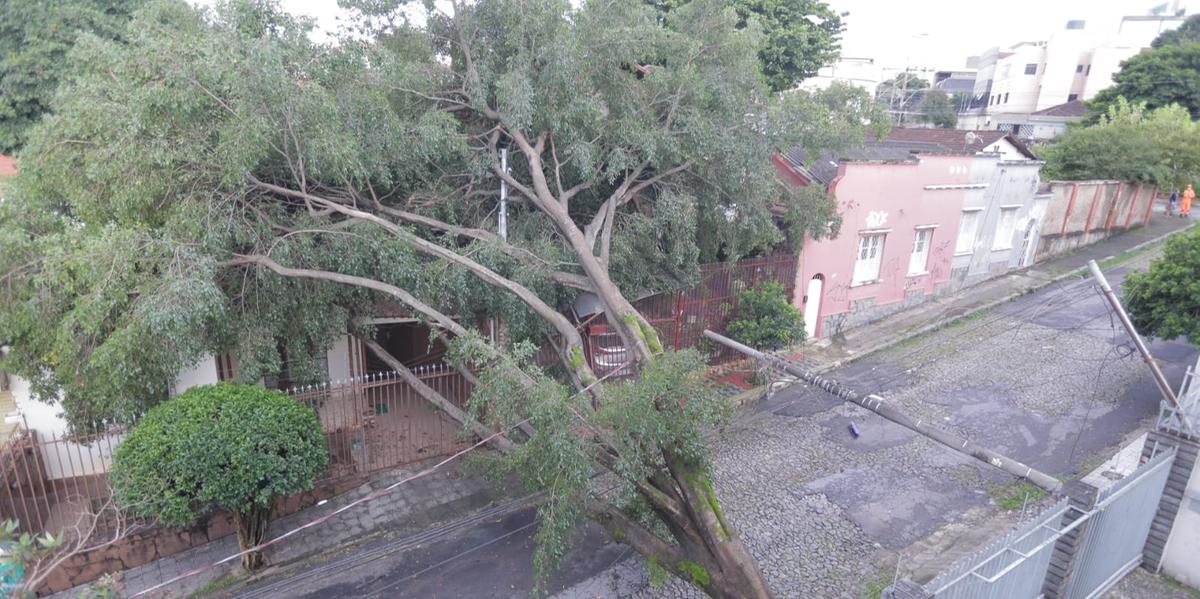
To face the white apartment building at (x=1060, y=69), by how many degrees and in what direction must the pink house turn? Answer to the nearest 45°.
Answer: approximately 135° to its left

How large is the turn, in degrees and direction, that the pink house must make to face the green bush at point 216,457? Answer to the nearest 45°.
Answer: approximately 90° to its right

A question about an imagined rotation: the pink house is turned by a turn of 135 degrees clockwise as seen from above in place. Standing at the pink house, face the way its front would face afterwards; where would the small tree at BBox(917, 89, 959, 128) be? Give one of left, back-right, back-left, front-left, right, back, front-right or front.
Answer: right

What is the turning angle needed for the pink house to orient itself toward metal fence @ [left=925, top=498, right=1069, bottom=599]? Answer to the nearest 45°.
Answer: approximately 45° to its right

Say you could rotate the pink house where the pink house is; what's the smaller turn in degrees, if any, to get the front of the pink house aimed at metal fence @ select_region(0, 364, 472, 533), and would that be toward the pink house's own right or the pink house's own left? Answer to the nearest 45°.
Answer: approximately 90° to the pink house's own right

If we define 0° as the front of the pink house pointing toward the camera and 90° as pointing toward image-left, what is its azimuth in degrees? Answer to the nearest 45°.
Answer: approximately 315°

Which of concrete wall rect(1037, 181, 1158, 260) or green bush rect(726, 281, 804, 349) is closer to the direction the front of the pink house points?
the green bush

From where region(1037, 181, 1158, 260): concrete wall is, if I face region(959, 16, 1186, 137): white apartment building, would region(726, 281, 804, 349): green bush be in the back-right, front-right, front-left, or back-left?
back-left

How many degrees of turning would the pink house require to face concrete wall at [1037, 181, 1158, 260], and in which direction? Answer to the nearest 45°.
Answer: approximately 90° to its left

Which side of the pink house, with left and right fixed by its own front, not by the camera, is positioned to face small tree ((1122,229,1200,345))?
front

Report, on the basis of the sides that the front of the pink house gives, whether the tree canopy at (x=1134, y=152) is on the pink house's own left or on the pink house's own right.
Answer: on the pink house's own left

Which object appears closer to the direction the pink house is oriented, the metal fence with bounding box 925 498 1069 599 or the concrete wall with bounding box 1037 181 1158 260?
the metal fence

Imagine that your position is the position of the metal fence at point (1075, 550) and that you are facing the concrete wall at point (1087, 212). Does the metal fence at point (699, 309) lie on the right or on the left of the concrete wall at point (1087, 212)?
left

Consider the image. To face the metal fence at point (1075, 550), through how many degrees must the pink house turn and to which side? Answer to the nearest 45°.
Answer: approximately 45° to its right

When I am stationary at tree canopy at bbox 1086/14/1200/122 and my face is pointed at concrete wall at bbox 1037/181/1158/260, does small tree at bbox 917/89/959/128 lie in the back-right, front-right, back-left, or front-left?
back-right

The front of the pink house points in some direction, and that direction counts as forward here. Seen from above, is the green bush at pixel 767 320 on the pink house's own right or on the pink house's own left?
on the pink house's own right
